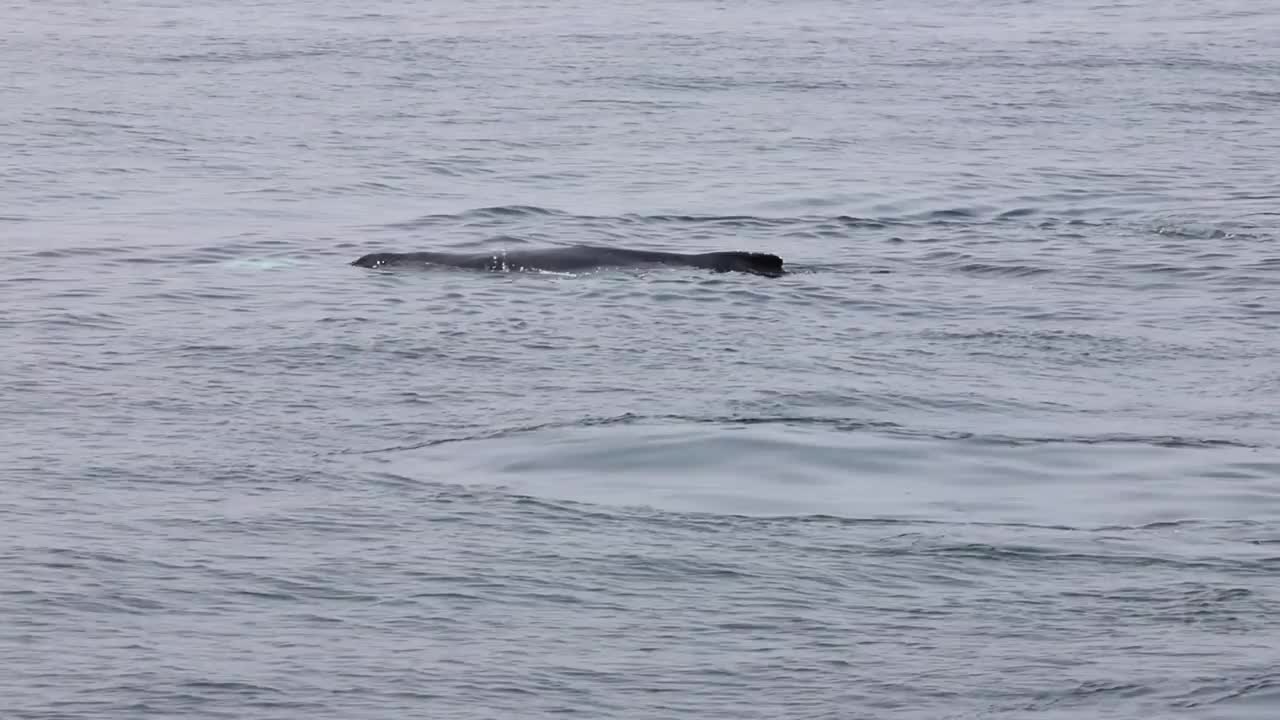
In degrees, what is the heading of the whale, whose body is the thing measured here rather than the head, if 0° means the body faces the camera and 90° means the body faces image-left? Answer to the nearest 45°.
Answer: approximately 90°
